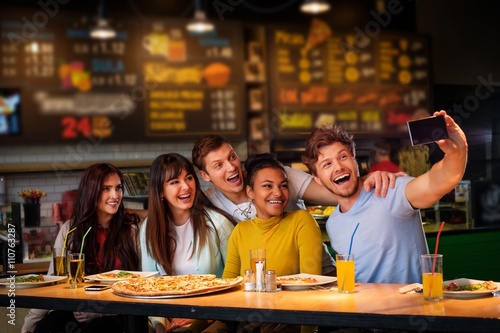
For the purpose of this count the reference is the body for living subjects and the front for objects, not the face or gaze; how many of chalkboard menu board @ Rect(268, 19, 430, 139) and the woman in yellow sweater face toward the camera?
2

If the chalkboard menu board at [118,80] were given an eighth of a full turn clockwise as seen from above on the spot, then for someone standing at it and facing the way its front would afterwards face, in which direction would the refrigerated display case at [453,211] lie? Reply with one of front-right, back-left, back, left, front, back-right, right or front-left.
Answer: back-left

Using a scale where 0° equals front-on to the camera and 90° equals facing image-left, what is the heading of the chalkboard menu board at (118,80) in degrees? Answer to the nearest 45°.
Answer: approximately 0°

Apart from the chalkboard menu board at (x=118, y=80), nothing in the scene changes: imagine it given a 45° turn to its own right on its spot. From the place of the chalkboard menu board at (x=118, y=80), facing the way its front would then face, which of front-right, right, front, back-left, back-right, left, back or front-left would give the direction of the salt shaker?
front-left

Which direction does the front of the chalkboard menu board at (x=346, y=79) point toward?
toward the camera

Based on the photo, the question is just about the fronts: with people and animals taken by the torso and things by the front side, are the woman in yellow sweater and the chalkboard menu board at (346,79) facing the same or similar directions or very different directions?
same or similar directions

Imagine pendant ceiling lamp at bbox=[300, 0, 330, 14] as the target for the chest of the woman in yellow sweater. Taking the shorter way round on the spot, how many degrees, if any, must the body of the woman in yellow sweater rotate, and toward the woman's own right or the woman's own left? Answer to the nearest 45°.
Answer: approximately 180°

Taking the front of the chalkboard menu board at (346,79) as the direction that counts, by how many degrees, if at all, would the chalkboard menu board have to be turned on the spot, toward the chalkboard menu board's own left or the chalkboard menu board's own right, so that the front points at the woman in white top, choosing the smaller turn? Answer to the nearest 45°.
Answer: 0° — it already faces them

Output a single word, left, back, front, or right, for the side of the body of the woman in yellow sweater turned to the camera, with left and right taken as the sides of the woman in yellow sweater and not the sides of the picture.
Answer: front

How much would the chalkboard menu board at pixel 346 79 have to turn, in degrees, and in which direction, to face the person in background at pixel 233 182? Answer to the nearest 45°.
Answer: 0° — it already faces them

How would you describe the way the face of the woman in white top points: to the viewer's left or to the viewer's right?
to the viewer's right

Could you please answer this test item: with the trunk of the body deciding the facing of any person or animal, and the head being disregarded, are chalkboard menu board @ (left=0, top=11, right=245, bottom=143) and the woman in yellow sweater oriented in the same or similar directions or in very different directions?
same or similar directions

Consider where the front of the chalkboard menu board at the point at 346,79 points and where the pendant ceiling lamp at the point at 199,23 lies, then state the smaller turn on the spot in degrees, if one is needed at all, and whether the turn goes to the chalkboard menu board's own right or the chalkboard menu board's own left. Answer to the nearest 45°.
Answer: approximately 45° to the chalkboard menu board's own right

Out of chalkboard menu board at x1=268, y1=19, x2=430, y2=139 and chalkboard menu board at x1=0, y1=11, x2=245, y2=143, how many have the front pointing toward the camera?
2

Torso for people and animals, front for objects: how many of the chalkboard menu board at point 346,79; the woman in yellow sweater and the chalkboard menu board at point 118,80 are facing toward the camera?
3
